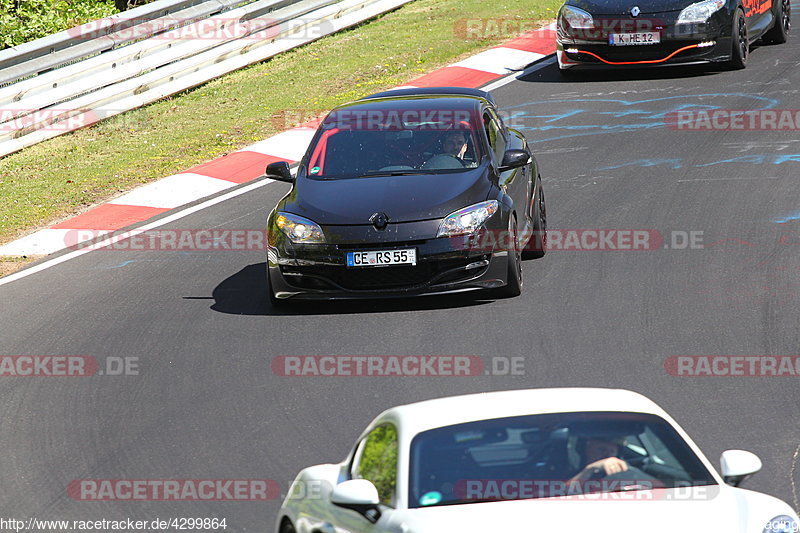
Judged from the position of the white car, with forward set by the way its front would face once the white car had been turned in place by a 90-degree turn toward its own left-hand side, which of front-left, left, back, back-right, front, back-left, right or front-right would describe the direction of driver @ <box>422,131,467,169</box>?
front-left

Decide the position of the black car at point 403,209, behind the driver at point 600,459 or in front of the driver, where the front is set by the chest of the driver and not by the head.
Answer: behind

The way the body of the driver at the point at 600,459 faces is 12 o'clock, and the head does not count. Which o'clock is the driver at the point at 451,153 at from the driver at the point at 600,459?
the driver at the point at 451,153 is roughly at 7 o'clock from the driver at the point at 600,459.

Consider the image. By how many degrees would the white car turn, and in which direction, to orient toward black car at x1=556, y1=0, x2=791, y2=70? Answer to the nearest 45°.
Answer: approximately 135° to its left

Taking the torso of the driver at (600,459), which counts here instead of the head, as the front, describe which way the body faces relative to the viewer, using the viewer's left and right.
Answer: facing the viewer and to the right of the viewer

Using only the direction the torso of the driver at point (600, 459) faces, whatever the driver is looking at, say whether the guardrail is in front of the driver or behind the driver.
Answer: behind
